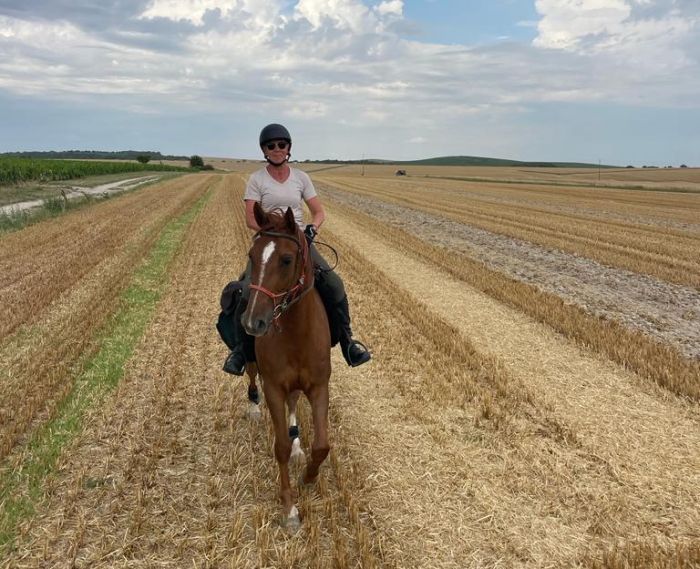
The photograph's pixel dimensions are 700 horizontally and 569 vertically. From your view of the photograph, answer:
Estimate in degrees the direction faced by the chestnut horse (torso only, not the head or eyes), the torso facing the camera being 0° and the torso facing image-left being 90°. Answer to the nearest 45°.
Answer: approximately 0°

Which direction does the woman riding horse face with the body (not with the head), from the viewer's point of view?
toward the camera

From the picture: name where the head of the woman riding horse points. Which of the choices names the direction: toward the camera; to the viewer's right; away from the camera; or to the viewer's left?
toward the camera
